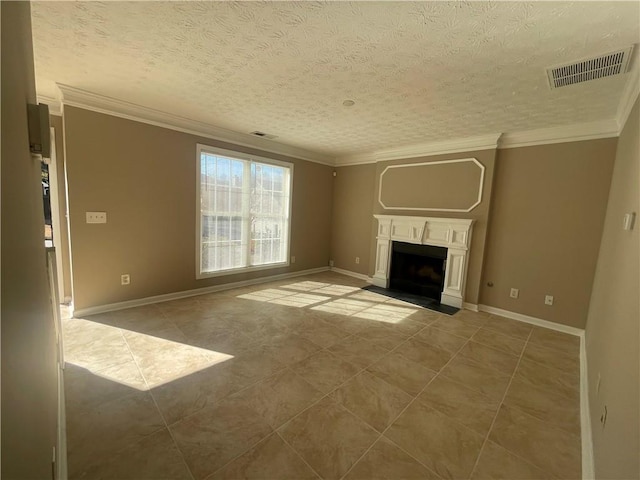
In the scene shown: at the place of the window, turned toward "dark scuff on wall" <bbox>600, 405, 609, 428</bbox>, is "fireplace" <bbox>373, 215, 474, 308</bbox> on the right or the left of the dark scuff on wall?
left

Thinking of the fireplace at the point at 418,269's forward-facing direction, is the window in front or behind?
in front

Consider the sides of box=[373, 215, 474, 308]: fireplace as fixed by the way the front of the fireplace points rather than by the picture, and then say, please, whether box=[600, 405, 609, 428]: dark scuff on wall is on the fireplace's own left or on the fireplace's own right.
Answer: on the fireplace's own left

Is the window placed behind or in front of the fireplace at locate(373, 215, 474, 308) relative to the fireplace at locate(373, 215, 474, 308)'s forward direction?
in front

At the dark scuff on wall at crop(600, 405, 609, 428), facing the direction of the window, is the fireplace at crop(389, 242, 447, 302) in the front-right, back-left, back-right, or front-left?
front-right

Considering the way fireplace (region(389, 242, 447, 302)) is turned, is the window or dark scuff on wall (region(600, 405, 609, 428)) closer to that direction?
the window

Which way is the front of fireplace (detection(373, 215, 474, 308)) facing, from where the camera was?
facing the viewer and to the left of the viewer
